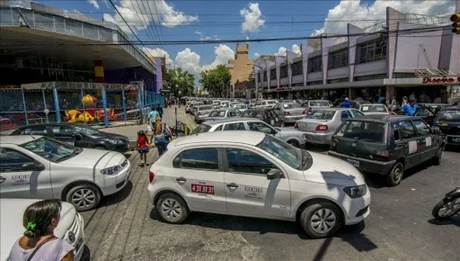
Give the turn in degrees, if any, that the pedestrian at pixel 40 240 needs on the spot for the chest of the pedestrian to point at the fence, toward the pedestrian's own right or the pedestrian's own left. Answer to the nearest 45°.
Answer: approximately 45° to the pedestrian's own left

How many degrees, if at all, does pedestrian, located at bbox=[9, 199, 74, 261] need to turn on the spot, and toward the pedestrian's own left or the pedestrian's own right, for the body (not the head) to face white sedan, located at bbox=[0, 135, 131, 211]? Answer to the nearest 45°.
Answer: approximately 45° to the pedestrian's own left

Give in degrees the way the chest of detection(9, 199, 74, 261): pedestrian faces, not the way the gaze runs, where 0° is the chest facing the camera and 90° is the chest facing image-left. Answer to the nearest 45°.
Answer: approximately 225°

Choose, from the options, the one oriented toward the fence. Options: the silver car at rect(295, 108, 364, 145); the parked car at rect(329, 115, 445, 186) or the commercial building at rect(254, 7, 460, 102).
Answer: the commercial building

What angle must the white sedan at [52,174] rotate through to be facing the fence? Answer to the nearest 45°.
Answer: approximately 135° to its left

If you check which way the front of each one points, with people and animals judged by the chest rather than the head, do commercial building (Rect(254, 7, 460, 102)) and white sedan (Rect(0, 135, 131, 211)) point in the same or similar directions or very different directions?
very different directions

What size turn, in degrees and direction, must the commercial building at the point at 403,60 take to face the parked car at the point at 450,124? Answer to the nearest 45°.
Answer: approximately 45° to its left

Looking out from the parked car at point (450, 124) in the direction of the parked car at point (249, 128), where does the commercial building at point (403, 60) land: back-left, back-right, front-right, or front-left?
back-right

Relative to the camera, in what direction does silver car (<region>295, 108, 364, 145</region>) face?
facing away from the viewer and to the right of the viewer
